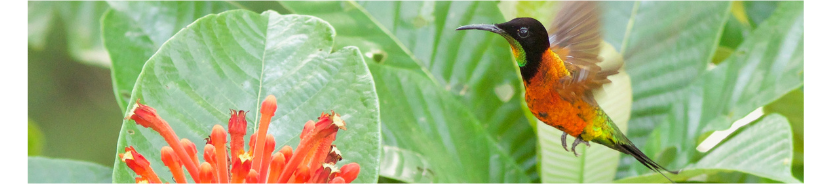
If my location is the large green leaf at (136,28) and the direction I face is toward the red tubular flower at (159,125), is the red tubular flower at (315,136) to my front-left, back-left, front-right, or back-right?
front-left

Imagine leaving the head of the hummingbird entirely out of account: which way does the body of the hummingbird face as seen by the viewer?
to the viewer's left
